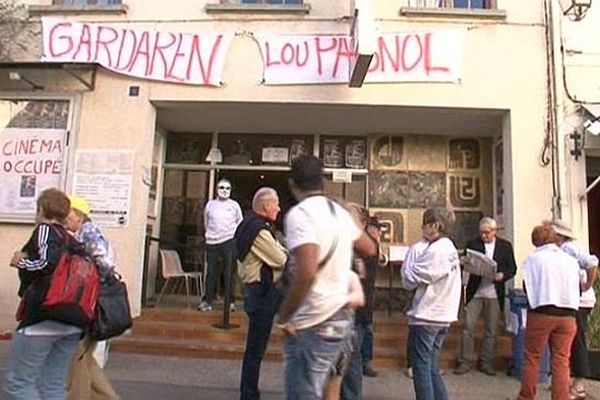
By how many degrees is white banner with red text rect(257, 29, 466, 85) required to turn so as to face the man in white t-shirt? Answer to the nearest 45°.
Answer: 0° — it already faces them

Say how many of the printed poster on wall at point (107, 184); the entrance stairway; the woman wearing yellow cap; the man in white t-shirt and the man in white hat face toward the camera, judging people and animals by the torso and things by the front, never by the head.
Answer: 2
